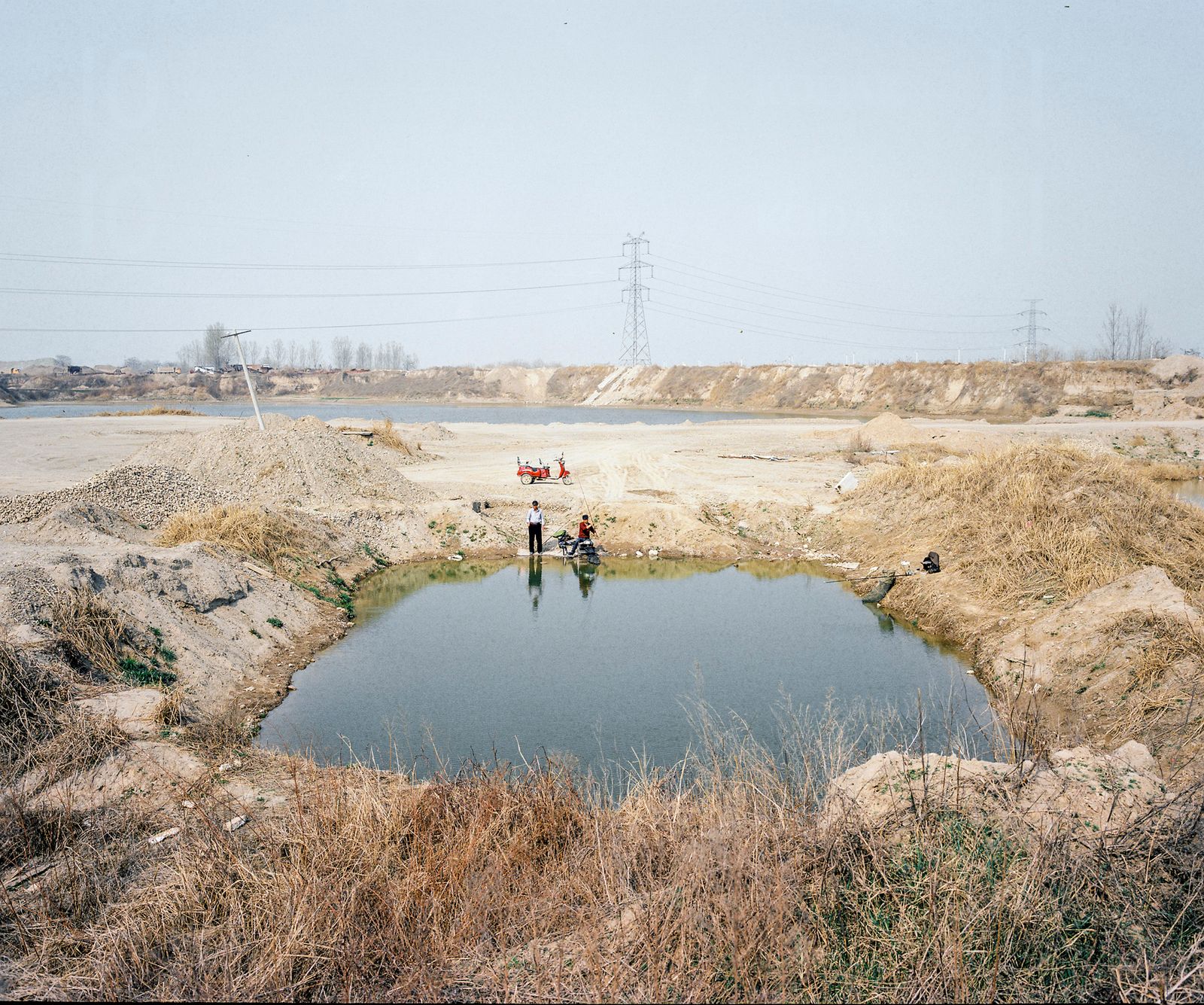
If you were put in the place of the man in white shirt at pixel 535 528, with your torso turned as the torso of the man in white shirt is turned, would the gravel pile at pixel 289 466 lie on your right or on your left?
on your right

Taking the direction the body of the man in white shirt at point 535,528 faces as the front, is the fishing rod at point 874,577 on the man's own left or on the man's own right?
on the man's own left

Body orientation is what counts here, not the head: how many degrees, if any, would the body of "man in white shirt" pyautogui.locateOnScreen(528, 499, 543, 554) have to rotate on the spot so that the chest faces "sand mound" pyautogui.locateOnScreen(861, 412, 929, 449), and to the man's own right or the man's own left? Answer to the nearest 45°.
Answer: approximately 135° to the man's own left

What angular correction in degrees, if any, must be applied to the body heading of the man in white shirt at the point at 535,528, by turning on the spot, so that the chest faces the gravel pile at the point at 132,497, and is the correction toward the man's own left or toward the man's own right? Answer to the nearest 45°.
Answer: approximately 90° to the man's own right

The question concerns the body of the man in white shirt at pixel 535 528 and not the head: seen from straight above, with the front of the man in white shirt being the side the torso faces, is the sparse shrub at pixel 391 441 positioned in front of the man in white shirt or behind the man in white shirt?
behind

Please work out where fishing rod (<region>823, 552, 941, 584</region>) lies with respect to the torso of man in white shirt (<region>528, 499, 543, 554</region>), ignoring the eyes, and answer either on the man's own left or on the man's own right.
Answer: on the man's own left

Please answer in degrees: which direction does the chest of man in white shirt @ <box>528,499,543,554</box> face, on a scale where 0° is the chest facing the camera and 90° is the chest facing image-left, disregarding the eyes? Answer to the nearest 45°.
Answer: approximately 0°

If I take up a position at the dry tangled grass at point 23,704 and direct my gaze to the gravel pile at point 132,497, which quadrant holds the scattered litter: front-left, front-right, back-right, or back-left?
back-right

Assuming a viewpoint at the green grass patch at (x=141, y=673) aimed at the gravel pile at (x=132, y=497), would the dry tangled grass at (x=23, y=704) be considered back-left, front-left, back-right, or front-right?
back-left

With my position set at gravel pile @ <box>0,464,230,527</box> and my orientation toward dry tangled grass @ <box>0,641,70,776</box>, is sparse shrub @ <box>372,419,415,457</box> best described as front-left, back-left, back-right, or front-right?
back-left

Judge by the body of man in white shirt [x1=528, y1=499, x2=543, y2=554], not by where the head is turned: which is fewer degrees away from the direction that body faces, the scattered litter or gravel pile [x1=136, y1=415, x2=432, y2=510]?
the scattered litter
